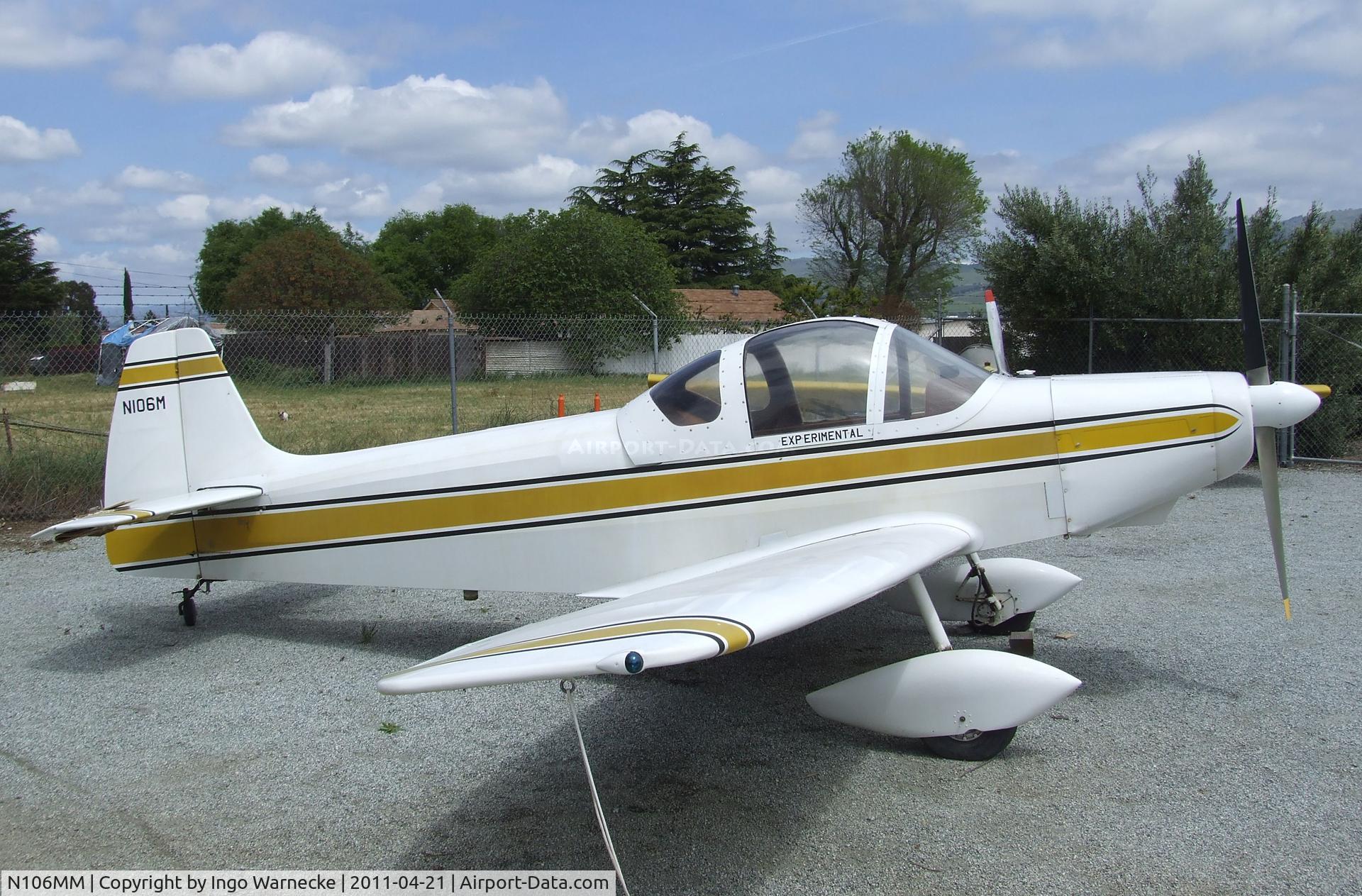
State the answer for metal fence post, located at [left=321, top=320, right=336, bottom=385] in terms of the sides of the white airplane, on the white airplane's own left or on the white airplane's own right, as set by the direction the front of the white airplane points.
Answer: on the white airplane's own left

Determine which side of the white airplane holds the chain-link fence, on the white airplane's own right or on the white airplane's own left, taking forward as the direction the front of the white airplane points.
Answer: on the white airplane's own left

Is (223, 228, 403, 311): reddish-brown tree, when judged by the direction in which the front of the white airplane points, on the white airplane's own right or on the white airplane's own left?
on the white airplane's own left

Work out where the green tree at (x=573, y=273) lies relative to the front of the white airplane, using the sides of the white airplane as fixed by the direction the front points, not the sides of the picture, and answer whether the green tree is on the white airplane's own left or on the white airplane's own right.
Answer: on the white airplane's own left

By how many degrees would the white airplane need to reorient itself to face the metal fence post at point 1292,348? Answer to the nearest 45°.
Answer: approximately 45° to its left

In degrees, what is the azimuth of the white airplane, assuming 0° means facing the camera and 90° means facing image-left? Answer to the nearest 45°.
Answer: approximately 270°
